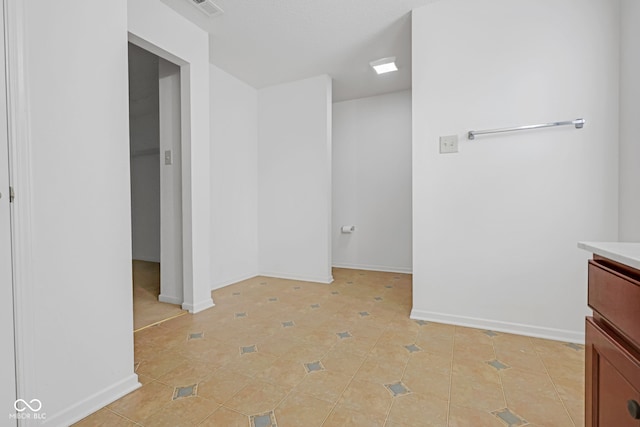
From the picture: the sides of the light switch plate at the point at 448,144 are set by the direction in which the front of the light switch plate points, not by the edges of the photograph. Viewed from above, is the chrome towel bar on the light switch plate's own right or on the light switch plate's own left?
on the light switch plate's own left

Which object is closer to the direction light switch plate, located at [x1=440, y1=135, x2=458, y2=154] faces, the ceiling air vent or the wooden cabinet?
the wooden cabinet

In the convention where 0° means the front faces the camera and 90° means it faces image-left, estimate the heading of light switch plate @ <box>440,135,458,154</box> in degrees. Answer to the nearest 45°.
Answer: approximately 0°

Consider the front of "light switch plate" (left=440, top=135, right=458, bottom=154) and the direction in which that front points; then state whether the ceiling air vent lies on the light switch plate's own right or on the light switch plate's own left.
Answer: on the light switch plate's own right

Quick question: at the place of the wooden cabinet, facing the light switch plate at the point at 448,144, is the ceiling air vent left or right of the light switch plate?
left

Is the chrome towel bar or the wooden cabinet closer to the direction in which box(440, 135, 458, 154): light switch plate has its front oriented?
the wooden cabinet

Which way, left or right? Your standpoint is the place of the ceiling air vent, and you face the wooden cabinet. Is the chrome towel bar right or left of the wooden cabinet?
left

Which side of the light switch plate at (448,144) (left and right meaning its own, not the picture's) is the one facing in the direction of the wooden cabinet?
front
